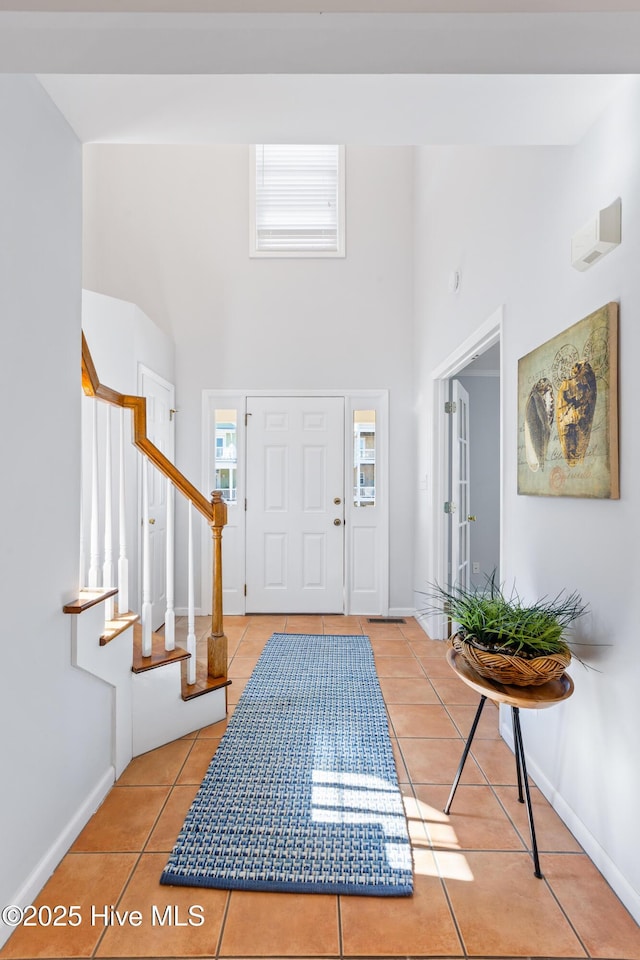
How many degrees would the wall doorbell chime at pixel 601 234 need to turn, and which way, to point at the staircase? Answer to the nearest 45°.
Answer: approximately 45° to its right

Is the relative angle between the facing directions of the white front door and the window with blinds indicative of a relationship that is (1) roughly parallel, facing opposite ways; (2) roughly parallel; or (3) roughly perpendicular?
roughly parallel

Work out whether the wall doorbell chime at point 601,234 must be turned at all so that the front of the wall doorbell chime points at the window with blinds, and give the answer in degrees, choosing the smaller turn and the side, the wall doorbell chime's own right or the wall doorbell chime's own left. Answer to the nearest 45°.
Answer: approximately 90° to the wall doorbell chime's own right

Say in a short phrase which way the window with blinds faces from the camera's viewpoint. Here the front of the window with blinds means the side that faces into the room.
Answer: facing the viewer

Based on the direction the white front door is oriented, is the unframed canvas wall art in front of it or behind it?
in front

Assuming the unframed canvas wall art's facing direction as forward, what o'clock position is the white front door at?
The white front door is roughly at 3 o'clock from the unframed canvas wall art.

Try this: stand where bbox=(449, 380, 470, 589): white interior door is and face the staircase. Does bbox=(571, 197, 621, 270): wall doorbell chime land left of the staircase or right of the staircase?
left

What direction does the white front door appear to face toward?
toward the camera

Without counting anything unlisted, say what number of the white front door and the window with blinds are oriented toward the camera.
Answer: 2

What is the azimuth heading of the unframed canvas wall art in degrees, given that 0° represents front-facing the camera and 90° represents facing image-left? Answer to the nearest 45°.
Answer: approximately 45°

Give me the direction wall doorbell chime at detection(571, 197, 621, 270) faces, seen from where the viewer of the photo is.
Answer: facing the viewer and to the left of the viewer

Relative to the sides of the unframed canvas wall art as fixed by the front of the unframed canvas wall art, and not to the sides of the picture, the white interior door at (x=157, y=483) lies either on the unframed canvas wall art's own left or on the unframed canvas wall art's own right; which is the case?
on the unframed canvas wall art's own right

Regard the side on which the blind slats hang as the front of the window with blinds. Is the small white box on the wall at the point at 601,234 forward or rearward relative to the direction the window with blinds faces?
forward
